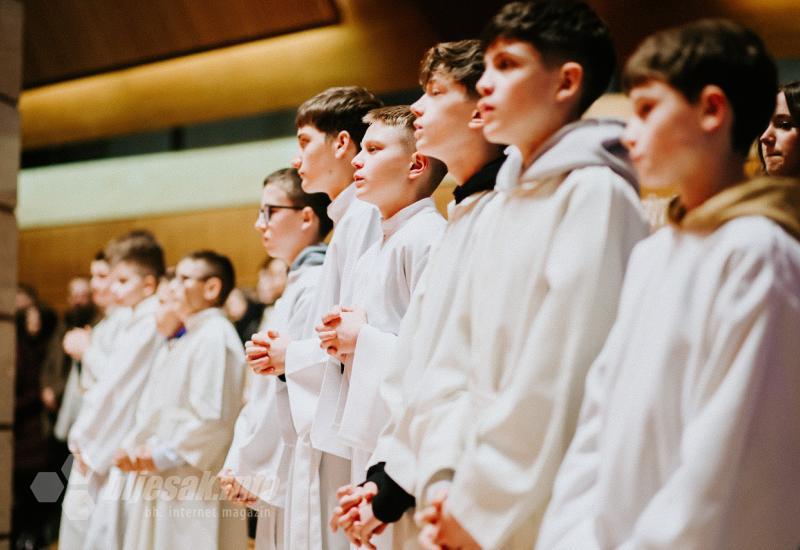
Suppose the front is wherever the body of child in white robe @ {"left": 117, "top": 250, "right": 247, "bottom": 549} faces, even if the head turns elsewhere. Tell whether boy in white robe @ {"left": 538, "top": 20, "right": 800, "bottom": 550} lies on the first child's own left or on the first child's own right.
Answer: on the first child's own left

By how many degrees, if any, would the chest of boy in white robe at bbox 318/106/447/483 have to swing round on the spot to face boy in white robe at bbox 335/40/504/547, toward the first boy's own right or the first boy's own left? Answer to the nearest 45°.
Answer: approximately 90° to the first boy's own left

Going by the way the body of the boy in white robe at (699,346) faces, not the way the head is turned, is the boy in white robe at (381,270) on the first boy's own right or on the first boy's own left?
on the first boy's own right

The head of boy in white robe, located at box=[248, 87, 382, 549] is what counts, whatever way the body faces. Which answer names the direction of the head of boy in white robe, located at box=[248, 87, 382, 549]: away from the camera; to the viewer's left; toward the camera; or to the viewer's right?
to the viewer's left

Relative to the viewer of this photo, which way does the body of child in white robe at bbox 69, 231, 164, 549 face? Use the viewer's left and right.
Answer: facing to the left of the viewer

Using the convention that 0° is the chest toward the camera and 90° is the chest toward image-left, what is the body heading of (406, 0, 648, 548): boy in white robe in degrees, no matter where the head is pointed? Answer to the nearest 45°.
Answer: approximately 45°

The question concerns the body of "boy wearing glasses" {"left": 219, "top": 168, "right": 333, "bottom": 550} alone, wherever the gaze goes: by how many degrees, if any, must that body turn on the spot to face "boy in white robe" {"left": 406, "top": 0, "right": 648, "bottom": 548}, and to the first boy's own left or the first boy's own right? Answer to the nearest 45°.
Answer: approximately 90° to the first boy's own left

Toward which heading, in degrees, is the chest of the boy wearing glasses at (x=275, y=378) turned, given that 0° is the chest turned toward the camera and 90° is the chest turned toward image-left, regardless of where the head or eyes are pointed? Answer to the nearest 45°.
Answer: approximately 90°

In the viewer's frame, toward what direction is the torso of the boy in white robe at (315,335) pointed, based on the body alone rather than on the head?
to the viewer's left

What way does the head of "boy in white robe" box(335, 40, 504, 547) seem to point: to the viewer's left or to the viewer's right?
to the viewer's left

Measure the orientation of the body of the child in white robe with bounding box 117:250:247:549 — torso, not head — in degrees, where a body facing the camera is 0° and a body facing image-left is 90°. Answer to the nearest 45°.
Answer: approximately 90°
